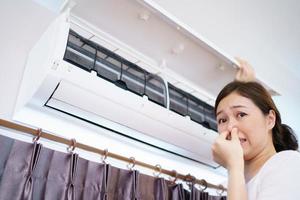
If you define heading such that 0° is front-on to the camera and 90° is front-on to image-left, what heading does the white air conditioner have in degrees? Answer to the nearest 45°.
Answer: approximately 315°

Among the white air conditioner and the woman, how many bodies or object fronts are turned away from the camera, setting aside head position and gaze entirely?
0
